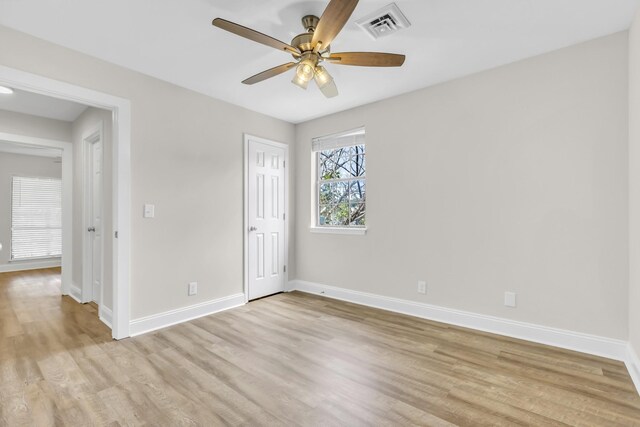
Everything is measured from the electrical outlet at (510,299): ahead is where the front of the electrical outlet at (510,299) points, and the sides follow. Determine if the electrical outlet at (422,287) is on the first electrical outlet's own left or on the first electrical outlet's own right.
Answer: on the first electrical outlet's own right

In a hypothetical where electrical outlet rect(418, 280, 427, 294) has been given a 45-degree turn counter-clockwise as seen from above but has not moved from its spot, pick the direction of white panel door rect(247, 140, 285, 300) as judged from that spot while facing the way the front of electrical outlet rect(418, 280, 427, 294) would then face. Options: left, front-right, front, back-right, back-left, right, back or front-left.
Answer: back-right

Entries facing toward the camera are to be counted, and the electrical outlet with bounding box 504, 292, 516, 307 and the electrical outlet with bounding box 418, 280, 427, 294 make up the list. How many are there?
2

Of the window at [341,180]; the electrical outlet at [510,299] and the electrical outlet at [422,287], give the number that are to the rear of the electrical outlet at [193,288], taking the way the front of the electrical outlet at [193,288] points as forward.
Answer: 0

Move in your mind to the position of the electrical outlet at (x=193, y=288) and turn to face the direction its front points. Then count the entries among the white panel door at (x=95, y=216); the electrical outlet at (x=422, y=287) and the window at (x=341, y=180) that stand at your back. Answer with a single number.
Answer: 1

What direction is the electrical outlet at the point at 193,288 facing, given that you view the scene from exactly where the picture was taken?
facing the viewer and to the right of the viewer

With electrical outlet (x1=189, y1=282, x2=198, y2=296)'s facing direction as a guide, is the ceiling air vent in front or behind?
in front

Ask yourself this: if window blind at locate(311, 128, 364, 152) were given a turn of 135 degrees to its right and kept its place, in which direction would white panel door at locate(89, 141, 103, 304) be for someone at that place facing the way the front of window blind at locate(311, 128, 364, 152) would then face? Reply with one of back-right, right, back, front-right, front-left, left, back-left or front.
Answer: left

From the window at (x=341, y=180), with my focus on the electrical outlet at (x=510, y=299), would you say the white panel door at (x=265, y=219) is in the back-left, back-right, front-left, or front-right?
back-right

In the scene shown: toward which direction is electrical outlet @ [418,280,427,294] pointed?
toward the camera

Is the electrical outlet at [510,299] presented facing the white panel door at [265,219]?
no

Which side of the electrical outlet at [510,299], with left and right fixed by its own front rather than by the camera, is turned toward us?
front

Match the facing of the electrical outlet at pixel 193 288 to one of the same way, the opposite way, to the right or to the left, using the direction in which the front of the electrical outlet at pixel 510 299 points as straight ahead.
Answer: to the left

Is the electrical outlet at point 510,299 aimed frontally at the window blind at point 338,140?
no

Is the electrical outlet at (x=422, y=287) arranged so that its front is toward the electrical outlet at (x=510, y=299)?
no

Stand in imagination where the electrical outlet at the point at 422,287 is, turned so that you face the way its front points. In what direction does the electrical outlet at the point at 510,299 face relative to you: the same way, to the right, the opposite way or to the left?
the same way

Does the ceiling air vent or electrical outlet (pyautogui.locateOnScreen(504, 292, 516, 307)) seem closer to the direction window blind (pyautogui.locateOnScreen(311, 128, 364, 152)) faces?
the ceiling air vent

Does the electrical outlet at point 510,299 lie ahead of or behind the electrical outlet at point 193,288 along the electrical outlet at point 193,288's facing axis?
ahead

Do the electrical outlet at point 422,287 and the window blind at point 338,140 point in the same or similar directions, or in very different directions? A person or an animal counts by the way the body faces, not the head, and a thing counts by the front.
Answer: same or similar directions
